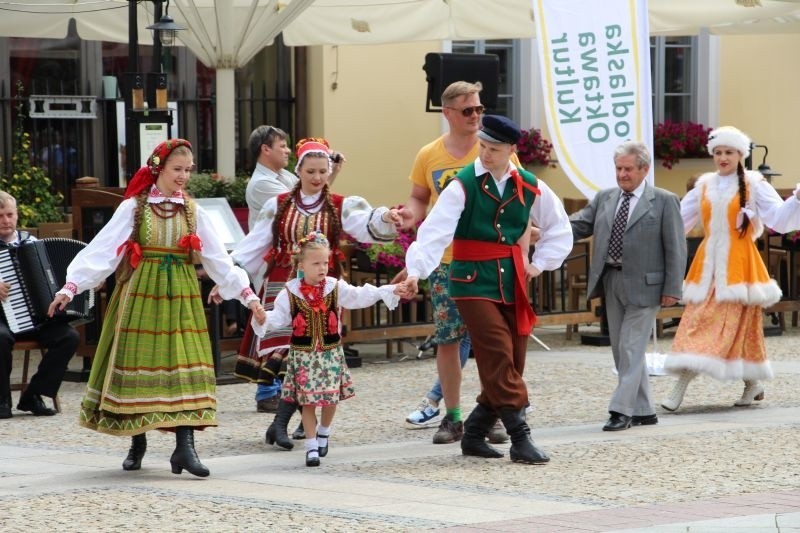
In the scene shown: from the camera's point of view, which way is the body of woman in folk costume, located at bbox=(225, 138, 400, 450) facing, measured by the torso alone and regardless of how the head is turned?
toward the camera

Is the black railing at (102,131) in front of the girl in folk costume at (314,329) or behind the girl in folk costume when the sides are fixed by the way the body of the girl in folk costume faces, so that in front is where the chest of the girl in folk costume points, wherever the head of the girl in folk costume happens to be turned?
behind

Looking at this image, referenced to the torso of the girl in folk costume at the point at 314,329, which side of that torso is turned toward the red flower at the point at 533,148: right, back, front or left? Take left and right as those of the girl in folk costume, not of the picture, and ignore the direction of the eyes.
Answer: back

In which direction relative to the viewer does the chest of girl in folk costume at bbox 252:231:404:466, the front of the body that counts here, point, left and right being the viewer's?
facing the viewer

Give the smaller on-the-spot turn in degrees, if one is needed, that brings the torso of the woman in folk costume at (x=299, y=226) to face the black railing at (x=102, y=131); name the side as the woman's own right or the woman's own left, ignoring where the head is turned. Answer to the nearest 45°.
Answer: approximately 180°

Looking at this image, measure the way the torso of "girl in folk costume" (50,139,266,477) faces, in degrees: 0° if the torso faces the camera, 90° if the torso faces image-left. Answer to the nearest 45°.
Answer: approximately 315°

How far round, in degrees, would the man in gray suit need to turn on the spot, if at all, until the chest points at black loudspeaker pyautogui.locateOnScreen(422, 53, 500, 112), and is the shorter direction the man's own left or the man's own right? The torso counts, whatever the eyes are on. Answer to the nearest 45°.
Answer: approximately 135° to the man's own right

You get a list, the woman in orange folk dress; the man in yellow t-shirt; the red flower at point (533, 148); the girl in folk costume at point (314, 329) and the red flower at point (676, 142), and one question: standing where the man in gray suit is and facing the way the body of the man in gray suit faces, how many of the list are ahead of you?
2

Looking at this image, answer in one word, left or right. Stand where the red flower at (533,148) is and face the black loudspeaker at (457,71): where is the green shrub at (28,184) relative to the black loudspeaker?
right

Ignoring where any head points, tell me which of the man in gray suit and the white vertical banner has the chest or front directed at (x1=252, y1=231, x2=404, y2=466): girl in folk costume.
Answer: the man in gray suit

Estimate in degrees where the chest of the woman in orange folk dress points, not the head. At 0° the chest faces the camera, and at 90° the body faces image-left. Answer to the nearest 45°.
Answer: approximately 45°

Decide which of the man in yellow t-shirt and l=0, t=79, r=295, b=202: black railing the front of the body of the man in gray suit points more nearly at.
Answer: the man in yellow t-shirt
